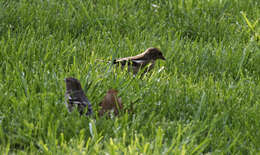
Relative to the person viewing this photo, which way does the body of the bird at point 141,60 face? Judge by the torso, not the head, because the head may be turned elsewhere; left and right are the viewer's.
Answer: facing to the right of the viewer

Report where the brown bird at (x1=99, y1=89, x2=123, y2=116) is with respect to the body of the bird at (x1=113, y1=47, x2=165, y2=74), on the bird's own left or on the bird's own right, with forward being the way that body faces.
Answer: on the bird's own right

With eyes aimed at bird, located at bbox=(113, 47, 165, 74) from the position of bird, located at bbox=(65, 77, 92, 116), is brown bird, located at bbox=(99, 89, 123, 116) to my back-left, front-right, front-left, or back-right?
front-right

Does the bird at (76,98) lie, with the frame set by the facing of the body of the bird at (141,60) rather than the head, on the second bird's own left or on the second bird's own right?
on the second bird's own right

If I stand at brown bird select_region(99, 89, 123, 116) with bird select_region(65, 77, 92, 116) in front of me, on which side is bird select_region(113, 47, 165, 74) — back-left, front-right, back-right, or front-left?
back-right
